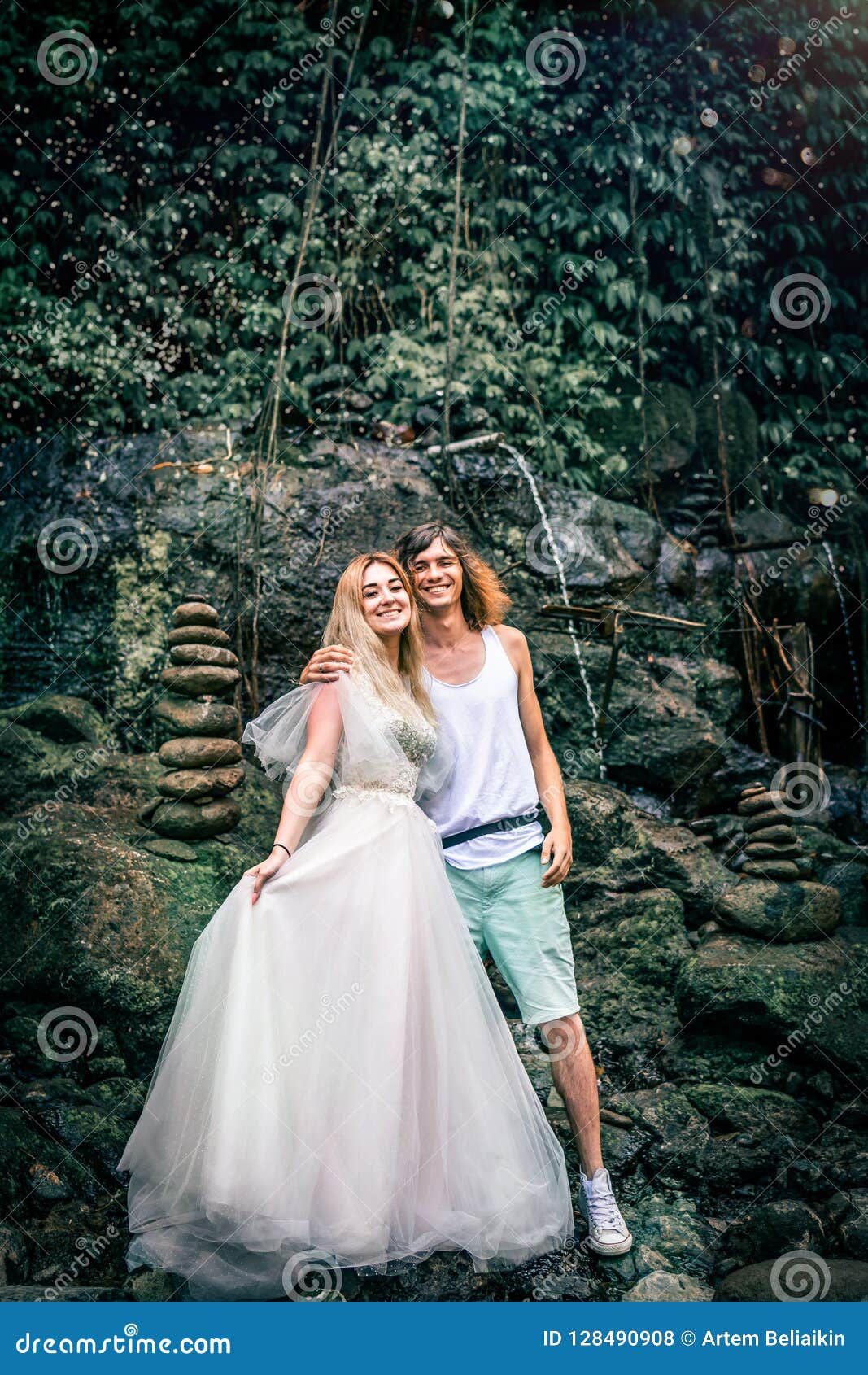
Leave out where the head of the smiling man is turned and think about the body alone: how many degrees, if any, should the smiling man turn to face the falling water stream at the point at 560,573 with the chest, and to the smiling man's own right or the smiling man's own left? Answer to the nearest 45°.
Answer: approximately 180°

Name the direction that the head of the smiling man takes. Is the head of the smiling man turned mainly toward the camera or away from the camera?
toward the camera

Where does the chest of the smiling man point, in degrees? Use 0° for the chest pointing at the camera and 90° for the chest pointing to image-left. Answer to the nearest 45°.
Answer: approximately 0°

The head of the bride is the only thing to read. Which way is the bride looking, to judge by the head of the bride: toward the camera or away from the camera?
toward the camera

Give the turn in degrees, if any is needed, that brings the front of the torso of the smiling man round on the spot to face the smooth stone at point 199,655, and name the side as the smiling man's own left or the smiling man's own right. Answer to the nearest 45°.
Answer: approximately 135° to the smiling man's own right

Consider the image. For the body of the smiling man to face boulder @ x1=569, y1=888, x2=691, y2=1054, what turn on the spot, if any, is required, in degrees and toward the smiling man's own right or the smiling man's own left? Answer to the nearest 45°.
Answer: approximately 180°

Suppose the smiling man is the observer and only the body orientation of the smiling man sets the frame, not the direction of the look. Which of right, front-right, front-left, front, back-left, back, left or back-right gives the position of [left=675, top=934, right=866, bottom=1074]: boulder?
back-left

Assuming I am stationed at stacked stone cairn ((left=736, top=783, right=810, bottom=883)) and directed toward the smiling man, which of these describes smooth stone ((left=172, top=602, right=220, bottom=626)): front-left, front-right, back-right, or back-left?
front-right

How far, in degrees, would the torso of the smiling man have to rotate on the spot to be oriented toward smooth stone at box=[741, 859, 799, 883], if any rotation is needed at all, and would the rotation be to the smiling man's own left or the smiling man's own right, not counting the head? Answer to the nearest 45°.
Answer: approximately 135° to the smiling man's own left
